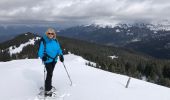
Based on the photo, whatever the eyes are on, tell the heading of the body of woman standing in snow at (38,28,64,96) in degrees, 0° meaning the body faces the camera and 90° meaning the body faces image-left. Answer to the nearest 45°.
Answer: approximately 0°
